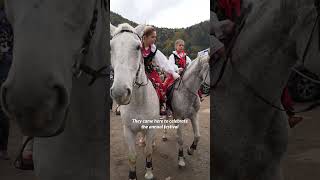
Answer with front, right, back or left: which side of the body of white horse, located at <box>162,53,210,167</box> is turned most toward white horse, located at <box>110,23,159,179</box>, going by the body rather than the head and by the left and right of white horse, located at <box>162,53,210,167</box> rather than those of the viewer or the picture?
right

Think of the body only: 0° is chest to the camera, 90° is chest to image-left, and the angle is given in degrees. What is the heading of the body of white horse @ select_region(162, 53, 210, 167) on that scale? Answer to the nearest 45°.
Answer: approximately 315°

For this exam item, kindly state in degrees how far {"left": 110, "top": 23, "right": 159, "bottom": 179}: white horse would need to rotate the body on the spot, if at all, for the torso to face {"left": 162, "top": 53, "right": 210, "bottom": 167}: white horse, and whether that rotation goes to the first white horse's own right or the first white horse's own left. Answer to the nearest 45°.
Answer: approximately 135° to the first white horse's own left
